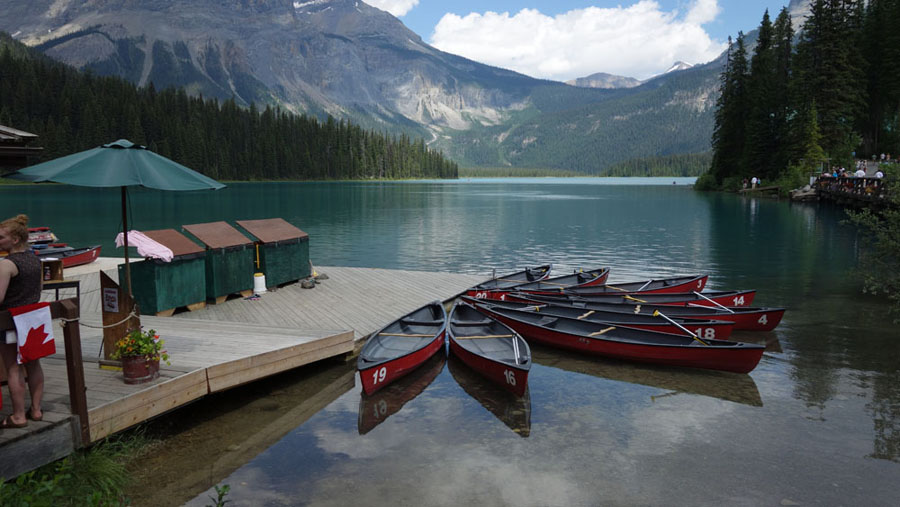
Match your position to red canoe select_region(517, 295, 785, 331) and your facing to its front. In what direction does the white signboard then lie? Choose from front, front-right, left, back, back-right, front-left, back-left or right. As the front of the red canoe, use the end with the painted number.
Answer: back-right

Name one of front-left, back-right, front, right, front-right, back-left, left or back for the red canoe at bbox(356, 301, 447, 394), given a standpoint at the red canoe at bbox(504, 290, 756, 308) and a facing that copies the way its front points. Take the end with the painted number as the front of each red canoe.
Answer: back-right

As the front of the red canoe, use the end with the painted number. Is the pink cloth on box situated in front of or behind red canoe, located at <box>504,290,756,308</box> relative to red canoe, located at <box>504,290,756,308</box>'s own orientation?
behind

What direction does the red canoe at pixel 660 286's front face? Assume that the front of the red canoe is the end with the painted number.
to the viewer's right

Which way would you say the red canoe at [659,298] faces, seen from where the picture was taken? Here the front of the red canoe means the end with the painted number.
facing to the right of the viewer

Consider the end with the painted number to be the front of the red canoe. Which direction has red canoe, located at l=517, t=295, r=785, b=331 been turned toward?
to the viewer's right

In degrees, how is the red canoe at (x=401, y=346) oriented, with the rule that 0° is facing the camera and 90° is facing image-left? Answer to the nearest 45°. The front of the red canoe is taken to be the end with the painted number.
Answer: approximately 45°

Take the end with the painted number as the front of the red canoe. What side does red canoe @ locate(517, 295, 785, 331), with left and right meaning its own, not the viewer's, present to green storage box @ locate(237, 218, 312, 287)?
back

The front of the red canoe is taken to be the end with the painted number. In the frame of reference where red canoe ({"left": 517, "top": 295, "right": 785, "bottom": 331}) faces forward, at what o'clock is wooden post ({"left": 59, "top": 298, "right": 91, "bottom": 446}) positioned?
The wooden post is roughly at 4 o'clock from the red canoe.

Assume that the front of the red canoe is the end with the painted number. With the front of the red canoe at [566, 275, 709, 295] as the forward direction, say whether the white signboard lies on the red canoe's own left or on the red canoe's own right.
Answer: on the red canoe's own right

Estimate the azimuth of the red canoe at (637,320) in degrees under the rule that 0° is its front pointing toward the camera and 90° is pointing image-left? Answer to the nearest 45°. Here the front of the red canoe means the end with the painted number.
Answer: approximately 315°

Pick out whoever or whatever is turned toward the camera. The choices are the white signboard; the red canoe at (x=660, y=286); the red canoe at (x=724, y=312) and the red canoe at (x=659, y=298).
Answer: the white signboard
